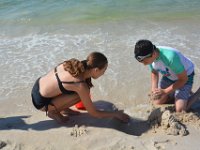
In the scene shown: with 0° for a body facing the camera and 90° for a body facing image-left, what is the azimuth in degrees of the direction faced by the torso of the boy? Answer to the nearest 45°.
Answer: approximately 45°
